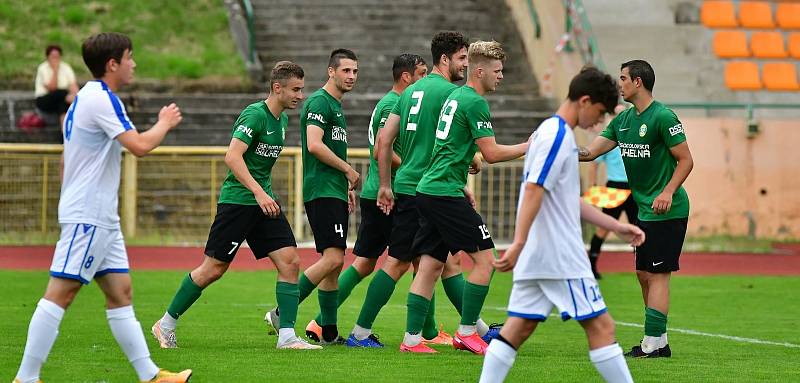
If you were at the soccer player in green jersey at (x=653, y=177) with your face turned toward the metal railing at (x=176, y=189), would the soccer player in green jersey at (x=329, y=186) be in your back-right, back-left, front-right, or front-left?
front-left

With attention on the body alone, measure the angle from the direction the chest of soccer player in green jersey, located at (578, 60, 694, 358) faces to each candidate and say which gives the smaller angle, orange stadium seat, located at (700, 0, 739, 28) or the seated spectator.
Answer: the seated spectator

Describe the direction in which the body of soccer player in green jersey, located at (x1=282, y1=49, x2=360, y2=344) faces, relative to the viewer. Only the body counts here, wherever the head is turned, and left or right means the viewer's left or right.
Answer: facing the viewer and to the right of the viewer

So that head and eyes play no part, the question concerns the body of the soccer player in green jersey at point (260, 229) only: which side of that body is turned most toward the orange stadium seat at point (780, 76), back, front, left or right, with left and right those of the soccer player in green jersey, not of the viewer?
left

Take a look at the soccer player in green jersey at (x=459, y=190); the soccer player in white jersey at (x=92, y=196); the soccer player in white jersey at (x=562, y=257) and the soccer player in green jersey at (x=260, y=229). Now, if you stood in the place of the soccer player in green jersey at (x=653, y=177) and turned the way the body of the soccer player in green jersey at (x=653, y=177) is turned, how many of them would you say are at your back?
0

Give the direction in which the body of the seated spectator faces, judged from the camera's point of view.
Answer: toward the camera

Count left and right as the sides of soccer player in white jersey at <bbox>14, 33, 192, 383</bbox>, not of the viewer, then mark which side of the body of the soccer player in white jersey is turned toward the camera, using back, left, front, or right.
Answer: right

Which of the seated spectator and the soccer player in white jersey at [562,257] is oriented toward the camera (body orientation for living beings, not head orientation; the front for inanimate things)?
the seated spectator

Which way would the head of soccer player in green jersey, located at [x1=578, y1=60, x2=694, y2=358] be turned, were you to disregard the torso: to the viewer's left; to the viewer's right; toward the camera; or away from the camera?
to the viewer's left

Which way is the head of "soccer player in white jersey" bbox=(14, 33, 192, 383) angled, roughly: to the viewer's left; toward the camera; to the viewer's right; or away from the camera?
to the viewer's right

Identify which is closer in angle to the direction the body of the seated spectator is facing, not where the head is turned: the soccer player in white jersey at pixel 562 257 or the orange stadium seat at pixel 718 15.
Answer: the soccer player in white jersey

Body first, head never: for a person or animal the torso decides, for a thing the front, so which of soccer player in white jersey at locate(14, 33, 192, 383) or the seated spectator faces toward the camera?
the seated spectator

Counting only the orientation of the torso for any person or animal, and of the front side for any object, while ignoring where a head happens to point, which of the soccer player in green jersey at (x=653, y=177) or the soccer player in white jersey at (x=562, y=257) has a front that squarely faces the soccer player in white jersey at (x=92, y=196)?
the soccer player in green jersey
